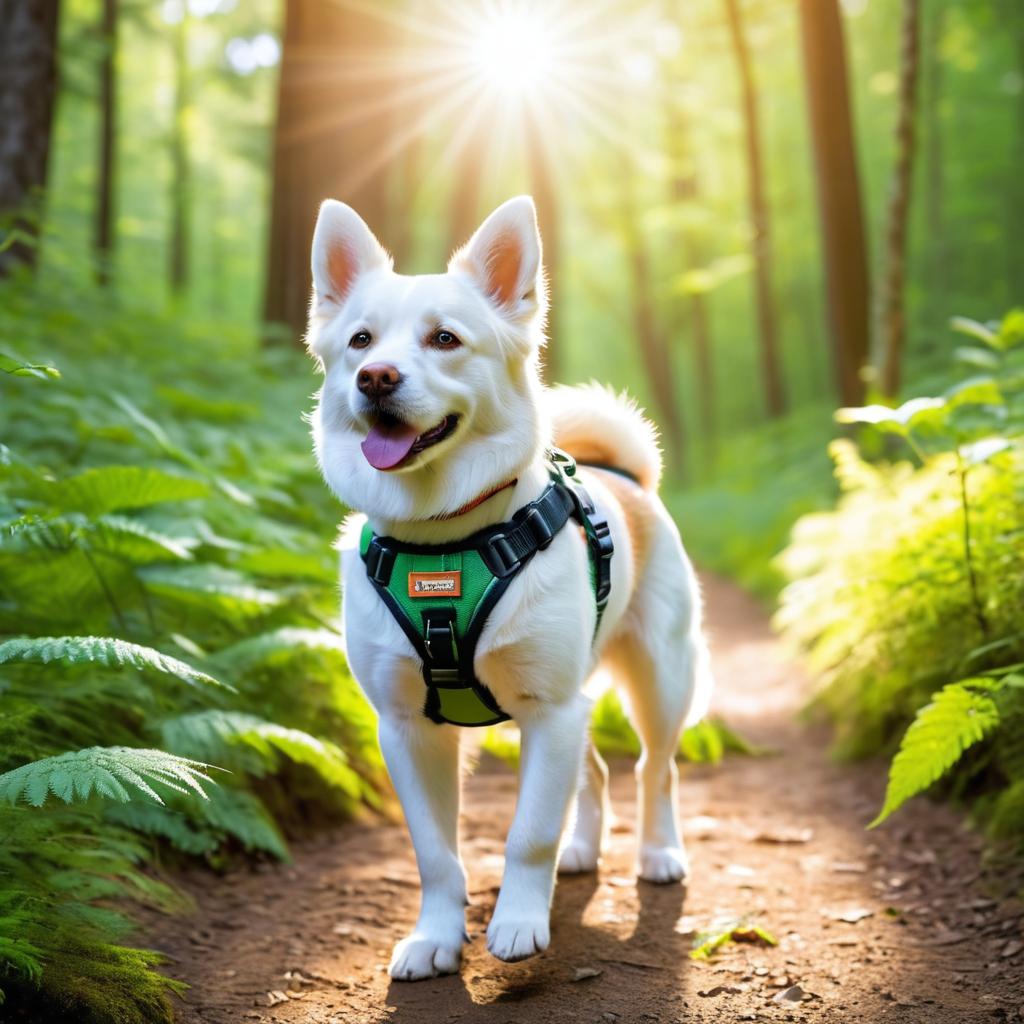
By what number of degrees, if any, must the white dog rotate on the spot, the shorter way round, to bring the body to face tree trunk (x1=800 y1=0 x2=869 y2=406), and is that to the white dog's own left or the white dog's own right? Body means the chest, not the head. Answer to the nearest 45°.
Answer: approximately 135° to the white dog's own right

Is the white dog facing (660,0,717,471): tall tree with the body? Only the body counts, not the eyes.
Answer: no

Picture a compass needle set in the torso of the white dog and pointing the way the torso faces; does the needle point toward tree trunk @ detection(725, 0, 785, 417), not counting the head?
no

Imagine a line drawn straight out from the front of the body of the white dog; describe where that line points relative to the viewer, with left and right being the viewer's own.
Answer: facing the viewer and to the left of the viewer

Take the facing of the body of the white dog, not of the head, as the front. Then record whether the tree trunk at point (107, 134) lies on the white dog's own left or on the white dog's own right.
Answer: on the white dog's own right

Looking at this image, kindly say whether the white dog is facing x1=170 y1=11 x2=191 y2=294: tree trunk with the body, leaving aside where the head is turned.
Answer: no

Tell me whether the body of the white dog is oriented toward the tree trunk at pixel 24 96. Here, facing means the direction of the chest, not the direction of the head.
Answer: no
